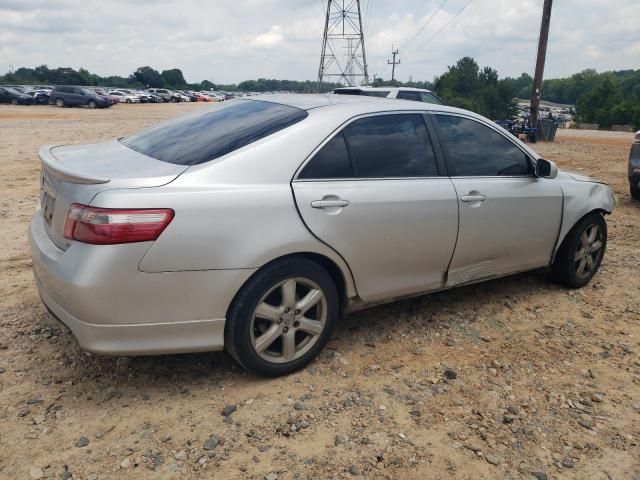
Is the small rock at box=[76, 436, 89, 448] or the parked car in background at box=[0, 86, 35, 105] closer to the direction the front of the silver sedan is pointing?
the parked car in background

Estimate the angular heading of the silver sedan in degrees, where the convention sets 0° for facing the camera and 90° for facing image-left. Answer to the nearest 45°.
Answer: approximately 225°

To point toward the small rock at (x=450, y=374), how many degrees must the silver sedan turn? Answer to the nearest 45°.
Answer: approximately 45° to its right

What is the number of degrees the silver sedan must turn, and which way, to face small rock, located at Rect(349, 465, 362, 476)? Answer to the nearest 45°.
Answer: approximately 90° to its right

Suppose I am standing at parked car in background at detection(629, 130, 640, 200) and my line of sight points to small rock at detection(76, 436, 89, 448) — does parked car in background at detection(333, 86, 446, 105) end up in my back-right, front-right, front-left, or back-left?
back-right

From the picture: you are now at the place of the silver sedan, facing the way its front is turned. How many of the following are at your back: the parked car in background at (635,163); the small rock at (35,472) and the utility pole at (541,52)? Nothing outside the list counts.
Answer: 1
